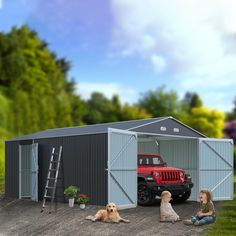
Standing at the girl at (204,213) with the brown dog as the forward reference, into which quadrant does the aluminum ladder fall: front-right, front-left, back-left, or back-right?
front-right

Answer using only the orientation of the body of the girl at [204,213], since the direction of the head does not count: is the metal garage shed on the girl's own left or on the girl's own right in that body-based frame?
on the girl's own right

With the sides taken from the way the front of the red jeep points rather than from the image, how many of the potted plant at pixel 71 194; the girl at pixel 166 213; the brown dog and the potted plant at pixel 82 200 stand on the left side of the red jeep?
0

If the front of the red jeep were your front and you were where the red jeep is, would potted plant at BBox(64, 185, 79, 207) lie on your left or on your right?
on your right

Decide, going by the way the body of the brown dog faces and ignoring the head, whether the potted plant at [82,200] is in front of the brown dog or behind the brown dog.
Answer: behind

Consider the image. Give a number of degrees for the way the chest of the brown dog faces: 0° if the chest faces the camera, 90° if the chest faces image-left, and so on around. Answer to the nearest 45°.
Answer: approximately 315°

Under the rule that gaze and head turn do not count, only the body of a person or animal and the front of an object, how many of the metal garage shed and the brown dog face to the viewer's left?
0

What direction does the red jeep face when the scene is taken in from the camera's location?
facing the viewer and to the right of the viewer

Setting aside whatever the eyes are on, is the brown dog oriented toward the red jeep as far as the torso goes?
no

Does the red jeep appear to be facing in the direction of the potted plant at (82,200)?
no

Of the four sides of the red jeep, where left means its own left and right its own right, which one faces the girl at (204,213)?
front

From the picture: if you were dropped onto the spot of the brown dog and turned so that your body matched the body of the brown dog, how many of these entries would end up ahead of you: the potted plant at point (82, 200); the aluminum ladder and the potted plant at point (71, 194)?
0

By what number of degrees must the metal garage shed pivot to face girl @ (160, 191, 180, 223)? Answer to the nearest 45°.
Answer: approximately 45° to its right

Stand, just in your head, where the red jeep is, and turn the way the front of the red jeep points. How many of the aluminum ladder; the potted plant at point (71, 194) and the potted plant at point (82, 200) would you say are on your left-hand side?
0
